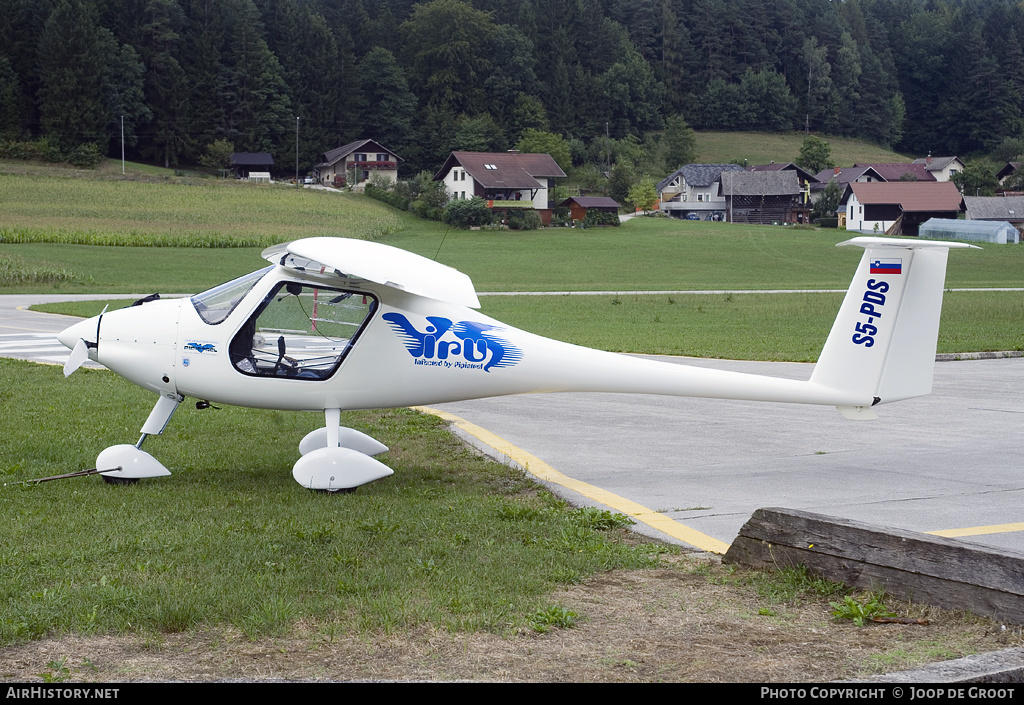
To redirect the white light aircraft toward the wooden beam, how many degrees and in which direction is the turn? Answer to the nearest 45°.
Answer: approximately 135° to its left

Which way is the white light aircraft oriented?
to the viewer's left
